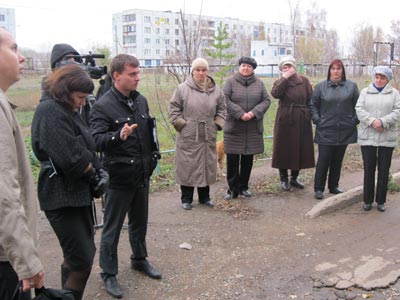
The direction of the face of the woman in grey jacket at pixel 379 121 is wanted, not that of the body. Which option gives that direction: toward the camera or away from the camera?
toward the camera

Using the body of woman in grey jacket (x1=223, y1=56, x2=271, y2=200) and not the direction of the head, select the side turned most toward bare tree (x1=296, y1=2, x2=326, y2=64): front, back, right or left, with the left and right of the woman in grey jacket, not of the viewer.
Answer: back

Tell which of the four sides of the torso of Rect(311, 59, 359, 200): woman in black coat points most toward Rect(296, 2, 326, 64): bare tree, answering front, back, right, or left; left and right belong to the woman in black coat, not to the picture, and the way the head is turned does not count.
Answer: back

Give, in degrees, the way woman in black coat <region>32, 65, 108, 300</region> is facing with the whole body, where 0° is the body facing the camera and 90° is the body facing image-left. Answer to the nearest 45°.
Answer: approximately 270°

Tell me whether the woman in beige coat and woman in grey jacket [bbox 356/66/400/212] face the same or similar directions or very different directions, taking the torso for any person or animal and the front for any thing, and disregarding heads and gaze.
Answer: same or similar directions

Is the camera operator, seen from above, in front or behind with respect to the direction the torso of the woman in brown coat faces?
in front

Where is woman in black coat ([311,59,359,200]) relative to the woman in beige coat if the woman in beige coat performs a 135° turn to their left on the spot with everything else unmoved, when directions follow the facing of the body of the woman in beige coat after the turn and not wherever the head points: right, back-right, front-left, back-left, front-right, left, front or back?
front-right

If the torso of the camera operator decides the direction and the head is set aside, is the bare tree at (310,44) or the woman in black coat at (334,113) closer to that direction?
the woman in black coat

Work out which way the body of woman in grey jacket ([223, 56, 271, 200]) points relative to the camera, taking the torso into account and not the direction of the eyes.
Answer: toward the camera

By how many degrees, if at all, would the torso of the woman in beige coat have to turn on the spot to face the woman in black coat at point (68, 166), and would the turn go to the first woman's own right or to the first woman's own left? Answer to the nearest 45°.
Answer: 0° — they already face them

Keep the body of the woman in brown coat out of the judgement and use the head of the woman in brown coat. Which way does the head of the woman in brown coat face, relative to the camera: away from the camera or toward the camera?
toward the camera

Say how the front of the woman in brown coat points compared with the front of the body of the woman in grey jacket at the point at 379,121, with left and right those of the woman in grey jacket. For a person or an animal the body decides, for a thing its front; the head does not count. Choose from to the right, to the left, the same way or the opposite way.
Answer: the same way

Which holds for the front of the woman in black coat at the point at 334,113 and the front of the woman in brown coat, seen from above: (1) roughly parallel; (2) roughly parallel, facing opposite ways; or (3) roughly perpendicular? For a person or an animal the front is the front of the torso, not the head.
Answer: roughly parallel

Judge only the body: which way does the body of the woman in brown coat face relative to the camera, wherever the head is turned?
toward the camera
